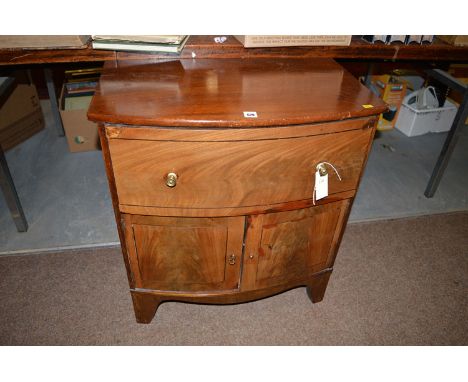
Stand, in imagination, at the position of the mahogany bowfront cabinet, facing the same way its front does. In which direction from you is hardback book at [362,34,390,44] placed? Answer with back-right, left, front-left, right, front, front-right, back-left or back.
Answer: back-left

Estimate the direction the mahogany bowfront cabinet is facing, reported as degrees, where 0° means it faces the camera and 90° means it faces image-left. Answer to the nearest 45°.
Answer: approximately 0°

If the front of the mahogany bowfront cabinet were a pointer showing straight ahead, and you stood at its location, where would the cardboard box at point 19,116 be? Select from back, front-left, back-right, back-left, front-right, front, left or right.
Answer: back-right

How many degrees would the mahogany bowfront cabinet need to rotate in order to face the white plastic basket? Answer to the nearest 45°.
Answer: approximately 135° to its left

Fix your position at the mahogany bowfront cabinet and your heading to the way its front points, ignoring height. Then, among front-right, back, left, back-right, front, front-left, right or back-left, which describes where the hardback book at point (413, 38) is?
back-left

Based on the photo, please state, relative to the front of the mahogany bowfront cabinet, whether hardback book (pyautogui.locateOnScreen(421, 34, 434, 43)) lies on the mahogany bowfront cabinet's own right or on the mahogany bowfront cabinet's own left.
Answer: on the mahogany bowfront cabinet's own left

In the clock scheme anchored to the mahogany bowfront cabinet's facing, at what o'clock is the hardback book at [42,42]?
The hardback book is roughly at 4 o'clock from the mahogany bowfront cabinet.

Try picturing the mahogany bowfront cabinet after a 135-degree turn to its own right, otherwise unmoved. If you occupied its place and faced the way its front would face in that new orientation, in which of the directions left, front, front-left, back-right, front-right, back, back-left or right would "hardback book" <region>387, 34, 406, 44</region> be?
right
